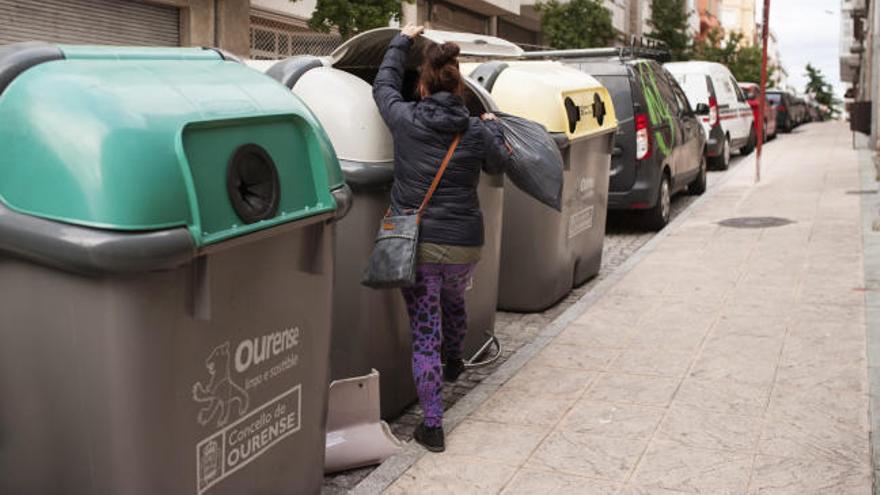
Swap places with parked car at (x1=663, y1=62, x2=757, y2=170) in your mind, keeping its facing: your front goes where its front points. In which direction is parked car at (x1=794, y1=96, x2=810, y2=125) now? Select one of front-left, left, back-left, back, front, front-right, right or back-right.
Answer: front-left

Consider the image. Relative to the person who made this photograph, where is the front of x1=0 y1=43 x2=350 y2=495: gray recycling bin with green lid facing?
facing the viewer and to the right of the viewer

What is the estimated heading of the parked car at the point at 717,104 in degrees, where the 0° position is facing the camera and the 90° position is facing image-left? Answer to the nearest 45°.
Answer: approximately 225°

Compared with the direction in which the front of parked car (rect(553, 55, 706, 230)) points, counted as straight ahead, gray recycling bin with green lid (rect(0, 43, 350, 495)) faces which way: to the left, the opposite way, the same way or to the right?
to the right

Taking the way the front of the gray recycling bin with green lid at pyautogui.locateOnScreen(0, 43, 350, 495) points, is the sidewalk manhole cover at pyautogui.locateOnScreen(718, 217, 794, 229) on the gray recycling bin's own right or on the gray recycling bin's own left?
on the gray recycling bin's own left

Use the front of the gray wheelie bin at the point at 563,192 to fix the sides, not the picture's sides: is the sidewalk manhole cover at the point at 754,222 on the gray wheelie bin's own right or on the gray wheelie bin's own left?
on the gray wheelie bin's own left

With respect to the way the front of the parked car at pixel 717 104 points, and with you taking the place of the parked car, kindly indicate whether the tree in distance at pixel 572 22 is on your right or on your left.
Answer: on your left

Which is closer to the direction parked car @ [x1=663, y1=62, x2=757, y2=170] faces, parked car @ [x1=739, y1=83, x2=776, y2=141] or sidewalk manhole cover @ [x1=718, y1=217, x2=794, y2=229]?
the parked car

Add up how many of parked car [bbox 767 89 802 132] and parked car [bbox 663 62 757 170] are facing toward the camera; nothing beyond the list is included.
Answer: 0

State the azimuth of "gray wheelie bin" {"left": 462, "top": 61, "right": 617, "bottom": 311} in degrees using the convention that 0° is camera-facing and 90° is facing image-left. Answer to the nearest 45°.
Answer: approximately 315°

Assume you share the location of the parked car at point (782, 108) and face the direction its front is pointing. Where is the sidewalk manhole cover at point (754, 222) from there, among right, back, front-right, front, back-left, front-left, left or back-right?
back-right

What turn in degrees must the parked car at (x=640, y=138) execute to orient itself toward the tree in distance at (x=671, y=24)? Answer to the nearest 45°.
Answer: approximately 45° to its left

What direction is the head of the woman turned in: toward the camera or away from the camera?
away from the camera

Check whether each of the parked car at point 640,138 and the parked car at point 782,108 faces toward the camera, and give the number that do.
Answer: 0

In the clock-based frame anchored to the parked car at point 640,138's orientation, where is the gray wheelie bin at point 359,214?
The gray wheelie bin is roughly at 5 o'clock from the parked car.

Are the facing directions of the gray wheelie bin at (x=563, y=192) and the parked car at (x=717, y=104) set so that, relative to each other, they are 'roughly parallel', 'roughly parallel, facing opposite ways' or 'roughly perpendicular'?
roughly perpendicular
